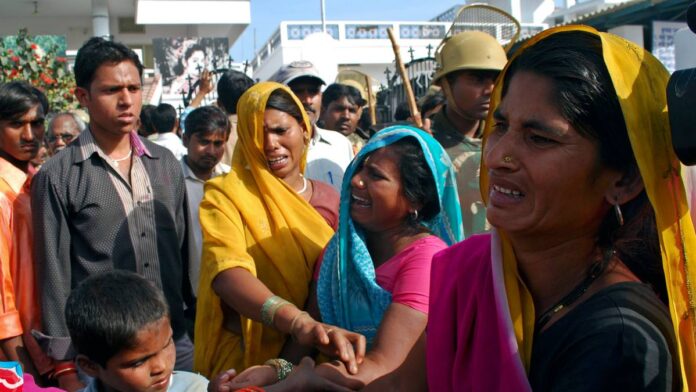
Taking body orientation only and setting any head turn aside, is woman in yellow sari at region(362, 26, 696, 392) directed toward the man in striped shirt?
no

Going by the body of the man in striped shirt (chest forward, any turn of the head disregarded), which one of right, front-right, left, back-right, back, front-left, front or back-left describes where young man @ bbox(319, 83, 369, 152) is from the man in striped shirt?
left

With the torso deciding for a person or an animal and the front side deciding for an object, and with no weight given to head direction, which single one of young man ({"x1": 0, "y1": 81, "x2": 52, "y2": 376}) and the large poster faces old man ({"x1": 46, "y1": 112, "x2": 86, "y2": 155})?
the large poster

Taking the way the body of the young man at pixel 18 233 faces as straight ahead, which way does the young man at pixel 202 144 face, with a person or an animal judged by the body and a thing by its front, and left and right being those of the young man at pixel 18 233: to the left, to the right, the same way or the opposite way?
the same way

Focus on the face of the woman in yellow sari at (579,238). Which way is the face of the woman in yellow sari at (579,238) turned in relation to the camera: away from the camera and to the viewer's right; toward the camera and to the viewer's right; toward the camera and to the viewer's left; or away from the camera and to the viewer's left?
toward the camera and to the viewer's left

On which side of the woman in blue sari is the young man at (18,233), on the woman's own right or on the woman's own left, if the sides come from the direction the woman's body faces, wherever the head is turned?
on the woman's own right

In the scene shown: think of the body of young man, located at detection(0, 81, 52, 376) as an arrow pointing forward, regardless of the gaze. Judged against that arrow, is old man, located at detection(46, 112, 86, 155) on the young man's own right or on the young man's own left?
on the young man's own left

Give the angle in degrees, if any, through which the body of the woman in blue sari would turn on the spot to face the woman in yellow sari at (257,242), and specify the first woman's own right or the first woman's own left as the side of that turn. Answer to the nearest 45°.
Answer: approximately 90° to the first woman's own right

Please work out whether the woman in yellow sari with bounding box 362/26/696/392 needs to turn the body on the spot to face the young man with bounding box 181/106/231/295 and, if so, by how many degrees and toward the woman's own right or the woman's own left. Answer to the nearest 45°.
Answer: approximately 90° to the woman's own right

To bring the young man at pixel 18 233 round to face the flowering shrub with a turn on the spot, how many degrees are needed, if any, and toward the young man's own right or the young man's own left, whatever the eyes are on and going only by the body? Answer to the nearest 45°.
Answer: approximately 135° to the young man's own left

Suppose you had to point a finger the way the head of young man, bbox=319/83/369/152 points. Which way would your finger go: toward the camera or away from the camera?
toward the camera

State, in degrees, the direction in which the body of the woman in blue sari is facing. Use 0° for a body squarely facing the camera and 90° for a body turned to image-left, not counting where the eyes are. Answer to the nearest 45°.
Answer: approximately 45°

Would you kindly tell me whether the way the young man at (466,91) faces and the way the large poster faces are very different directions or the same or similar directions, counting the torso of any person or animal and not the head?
same or similar directions

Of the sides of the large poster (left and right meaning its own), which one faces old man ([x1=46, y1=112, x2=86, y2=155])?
front

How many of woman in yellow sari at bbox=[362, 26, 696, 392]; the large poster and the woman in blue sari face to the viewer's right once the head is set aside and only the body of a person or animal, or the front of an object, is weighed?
0

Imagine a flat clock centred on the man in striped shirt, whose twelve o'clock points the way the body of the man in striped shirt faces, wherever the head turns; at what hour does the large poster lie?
The large poster is roughly at 8 o'clock from the man in striped shirt.

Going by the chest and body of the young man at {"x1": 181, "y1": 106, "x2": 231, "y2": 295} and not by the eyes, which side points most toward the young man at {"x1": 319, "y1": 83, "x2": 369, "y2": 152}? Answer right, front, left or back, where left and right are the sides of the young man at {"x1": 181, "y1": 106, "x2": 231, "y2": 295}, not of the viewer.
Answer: left

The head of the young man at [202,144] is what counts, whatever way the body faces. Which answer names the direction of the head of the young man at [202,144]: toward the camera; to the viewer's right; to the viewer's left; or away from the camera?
toward the camera

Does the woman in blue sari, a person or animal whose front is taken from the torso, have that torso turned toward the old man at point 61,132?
no

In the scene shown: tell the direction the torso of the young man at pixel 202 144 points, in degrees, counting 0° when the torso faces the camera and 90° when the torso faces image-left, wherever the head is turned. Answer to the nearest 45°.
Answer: approximately 315°
